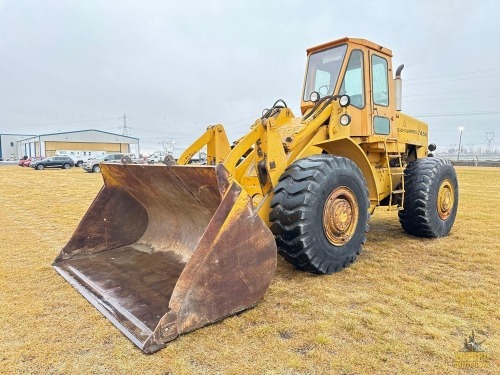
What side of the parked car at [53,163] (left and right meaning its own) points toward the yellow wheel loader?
left

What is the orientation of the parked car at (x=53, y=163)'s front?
to the viewer's left

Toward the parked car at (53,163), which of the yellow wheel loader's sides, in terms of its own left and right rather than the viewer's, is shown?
right

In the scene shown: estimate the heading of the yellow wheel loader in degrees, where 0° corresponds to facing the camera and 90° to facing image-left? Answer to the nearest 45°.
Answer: approximately 45°
